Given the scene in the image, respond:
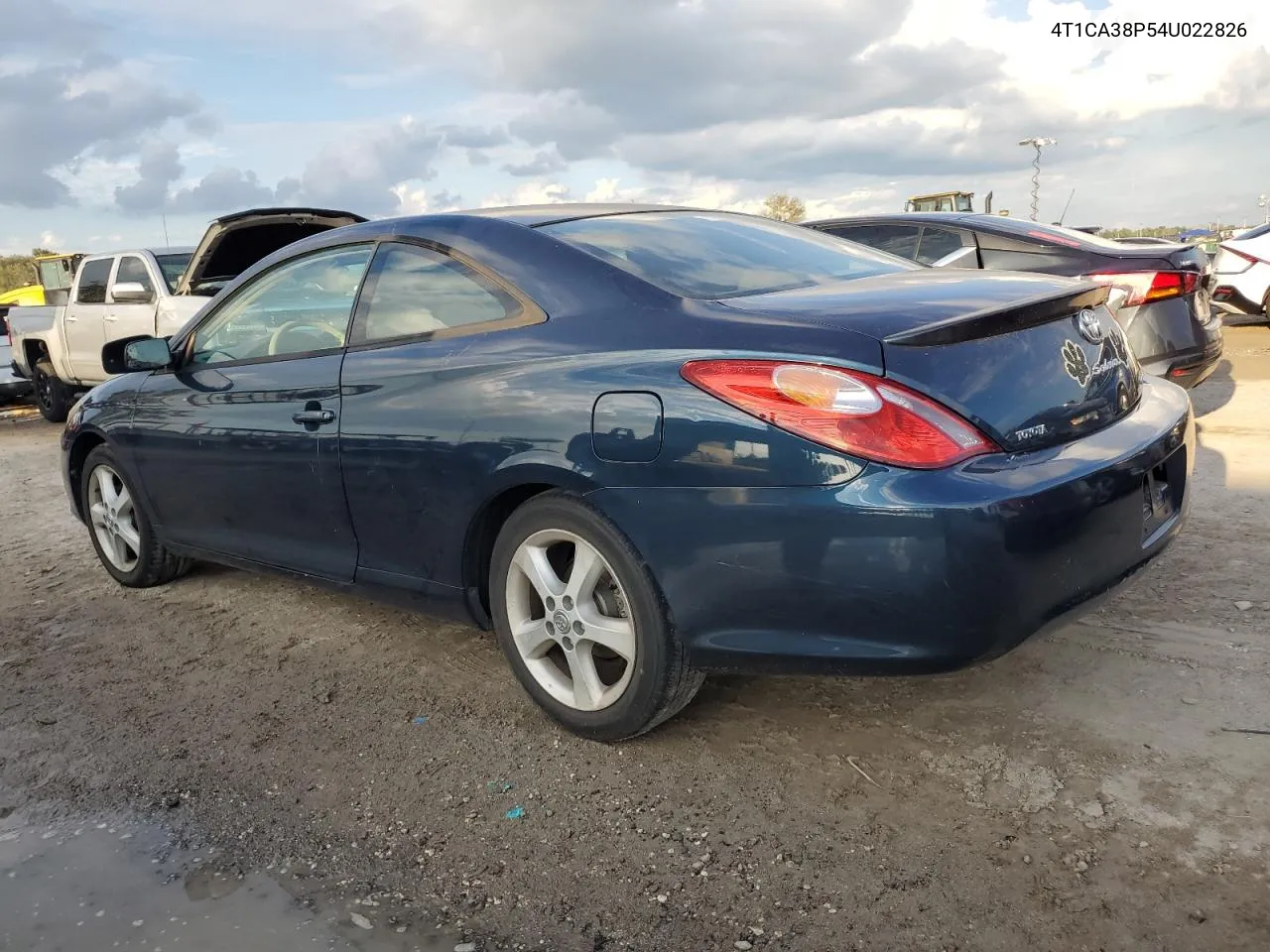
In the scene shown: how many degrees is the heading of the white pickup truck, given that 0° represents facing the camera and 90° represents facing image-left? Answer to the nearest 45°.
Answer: approximately 315°

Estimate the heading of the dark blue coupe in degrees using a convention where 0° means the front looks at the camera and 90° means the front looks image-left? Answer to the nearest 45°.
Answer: approximately 135°
